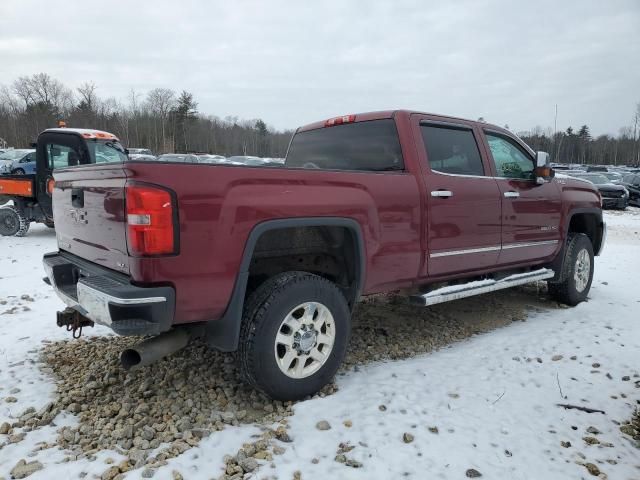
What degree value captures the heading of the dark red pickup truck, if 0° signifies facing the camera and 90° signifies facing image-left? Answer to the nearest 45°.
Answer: approximately 225°

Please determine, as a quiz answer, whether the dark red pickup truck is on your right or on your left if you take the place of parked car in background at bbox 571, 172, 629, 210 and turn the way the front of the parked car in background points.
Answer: on your right

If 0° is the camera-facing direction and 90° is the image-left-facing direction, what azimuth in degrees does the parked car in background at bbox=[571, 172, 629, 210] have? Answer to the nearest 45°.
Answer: approximately 315°

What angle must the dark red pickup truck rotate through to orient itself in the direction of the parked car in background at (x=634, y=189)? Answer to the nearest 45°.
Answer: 0° — it already faces it

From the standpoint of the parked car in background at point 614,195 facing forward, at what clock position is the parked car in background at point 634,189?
the parked car in background at point 634,189 is roughly at 8 o'clock from the parked car in background at point 614,195.

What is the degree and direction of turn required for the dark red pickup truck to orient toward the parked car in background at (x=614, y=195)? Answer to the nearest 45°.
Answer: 0° — it already faces it
